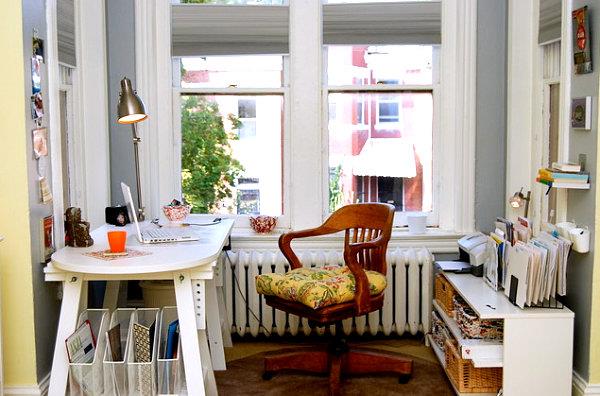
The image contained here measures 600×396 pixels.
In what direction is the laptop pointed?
to the viewer's right

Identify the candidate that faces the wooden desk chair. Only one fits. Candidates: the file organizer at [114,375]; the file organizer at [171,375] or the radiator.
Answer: the radiator

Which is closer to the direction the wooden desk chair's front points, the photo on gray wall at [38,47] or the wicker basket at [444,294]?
the photo on gray wall

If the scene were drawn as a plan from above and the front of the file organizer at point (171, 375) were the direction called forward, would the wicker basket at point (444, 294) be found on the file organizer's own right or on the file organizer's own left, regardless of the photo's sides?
on the file organizer's own left
